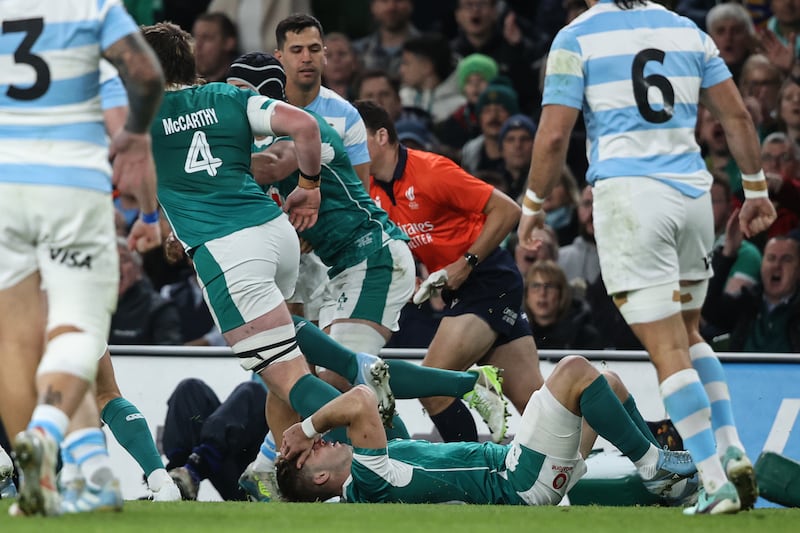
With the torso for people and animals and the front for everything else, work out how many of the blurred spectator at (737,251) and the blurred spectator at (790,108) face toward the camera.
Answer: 2

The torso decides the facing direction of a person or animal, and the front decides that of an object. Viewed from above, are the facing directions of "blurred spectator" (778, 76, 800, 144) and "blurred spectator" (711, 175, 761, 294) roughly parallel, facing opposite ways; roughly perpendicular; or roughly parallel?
roughly parallel

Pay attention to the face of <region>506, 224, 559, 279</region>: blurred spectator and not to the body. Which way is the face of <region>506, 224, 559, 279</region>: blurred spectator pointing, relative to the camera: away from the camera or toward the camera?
toward the camera

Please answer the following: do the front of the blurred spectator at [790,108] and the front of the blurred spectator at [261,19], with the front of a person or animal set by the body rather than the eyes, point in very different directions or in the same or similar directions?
same or similar directions

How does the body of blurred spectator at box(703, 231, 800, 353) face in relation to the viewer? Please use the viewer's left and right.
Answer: facing the viewer and to the left of the viewer

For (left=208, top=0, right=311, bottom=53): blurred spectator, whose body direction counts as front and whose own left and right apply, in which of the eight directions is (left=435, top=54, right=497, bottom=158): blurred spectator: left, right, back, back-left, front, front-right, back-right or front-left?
front-left

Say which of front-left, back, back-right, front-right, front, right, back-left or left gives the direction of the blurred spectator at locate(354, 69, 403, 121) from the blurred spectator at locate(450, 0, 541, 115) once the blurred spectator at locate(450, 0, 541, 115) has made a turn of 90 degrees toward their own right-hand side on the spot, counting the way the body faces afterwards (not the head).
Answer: front-left

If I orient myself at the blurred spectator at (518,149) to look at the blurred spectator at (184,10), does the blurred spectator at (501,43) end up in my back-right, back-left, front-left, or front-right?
front-right

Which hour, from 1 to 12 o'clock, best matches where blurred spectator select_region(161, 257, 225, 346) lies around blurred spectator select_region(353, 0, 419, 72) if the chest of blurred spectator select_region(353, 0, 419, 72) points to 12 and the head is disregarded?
blurred spectator select_region(161, 257, 225, 346) is roughly at 1 o'clock from blurred spectator select_region(353, 0, 419, 72).

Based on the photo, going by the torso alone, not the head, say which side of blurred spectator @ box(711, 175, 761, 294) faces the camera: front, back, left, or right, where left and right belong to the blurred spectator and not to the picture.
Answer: front

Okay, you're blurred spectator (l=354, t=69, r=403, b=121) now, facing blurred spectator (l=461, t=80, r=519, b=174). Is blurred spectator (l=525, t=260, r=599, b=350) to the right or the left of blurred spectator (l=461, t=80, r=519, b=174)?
right

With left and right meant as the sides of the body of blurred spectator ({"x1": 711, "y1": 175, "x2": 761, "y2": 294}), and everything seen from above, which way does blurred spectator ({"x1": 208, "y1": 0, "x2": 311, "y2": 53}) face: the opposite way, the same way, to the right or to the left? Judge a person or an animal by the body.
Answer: the same way

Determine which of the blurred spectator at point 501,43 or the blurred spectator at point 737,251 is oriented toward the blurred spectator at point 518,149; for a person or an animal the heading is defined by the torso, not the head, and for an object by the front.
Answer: the blurred spectator at point 501,43

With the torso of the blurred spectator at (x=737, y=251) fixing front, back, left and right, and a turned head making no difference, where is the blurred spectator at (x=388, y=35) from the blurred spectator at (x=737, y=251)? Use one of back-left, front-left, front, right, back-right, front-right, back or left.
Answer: back-right

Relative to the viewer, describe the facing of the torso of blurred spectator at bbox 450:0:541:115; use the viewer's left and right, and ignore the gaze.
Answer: facing the viewer

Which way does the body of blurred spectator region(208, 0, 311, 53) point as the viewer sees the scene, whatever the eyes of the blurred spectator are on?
toward the camera

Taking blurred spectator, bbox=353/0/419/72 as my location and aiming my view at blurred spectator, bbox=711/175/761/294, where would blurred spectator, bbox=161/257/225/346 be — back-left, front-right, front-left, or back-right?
front-right

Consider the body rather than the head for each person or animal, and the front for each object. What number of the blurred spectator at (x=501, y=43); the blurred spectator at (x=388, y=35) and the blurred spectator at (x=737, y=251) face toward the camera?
3

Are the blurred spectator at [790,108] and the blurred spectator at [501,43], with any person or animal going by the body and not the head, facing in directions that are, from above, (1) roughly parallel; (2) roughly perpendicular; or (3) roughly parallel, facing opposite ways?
roughly parallel

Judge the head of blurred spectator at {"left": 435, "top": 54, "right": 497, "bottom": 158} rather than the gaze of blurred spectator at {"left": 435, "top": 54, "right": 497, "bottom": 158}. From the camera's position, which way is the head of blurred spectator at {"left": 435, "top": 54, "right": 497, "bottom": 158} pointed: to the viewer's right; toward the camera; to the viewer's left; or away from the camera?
toward the camera
